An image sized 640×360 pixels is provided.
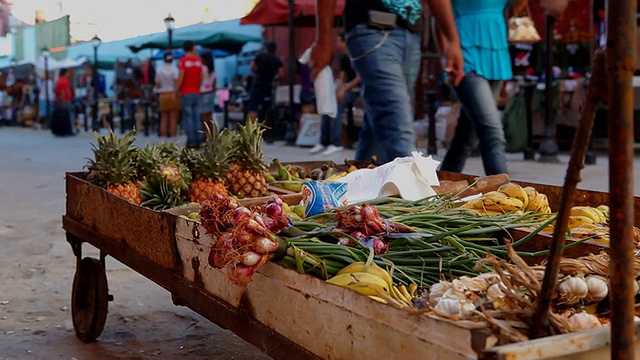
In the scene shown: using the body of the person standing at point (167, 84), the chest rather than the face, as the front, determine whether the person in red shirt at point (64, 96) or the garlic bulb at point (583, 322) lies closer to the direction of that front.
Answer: the person in red shirt

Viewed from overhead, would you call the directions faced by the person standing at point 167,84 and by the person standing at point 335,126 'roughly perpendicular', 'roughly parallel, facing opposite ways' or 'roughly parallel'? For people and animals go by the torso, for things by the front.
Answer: roughly perpendicular

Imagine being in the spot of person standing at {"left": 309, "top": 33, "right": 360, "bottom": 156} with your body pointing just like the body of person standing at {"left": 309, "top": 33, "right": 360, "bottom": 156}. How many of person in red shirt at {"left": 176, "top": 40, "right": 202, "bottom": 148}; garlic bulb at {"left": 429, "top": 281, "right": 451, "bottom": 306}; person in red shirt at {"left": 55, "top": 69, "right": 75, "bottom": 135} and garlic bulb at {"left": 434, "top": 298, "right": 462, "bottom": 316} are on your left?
2

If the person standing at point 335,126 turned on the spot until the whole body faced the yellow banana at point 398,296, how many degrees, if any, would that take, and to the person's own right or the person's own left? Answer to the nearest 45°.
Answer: approximately 90° to the person's own left

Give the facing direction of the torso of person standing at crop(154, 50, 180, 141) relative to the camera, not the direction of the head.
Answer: away from the camera

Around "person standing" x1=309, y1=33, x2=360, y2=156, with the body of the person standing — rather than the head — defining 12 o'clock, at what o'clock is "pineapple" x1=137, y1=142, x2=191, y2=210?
The pineapple is roughly at 9 o'clock from the person standing.

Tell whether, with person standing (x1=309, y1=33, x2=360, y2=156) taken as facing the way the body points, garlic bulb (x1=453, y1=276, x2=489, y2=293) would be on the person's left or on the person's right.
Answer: on the person's left
